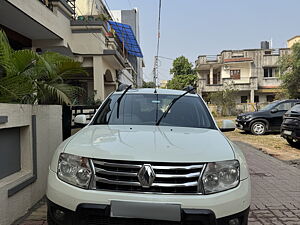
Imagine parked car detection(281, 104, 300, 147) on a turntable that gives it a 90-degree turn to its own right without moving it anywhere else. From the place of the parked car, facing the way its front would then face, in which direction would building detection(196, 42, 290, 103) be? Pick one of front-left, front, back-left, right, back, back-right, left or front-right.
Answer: front-right

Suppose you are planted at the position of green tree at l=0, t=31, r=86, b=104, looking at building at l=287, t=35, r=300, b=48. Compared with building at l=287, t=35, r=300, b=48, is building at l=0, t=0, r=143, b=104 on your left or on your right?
left

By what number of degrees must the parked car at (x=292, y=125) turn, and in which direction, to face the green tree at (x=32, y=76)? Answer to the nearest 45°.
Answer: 0° — it already faces it

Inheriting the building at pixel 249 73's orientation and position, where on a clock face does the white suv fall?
The white suv is roughly at 12 o'clock from the building.

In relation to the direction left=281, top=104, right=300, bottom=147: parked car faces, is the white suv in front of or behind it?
in front

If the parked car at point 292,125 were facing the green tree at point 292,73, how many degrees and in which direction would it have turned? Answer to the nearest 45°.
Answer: approximately 135° to its right

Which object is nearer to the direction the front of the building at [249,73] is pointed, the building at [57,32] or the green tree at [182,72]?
the building

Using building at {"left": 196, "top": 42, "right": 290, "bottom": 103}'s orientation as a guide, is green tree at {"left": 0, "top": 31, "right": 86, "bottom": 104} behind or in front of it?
in front

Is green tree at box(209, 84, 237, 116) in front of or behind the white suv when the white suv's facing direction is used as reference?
behind

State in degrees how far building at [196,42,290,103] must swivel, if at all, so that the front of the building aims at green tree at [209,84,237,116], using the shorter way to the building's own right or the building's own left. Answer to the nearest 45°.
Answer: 0° — it already faces it

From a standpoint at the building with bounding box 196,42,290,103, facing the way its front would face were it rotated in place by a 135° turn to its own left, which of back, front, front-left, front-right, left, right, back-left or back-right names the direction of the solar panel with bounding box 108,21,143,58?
back

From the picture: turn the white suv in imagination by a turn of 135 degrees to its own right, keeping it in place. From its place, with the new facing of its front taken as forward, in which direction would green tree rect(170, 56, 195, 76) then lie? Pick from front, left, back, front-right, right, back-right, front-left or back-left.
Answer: front-right

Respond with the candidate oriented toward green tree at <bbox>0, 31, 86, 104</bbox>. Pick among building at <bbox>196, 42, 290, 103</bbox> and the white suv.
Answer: the building

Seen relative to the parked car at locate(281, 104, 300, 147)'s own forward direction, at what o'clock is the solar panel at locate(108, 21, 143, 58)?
The solar panel is roughly at 3 o'clock from the parked car.

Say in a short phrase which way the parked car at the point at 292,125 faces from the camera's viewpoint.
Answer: facing the viewer and to the left of the viewer
